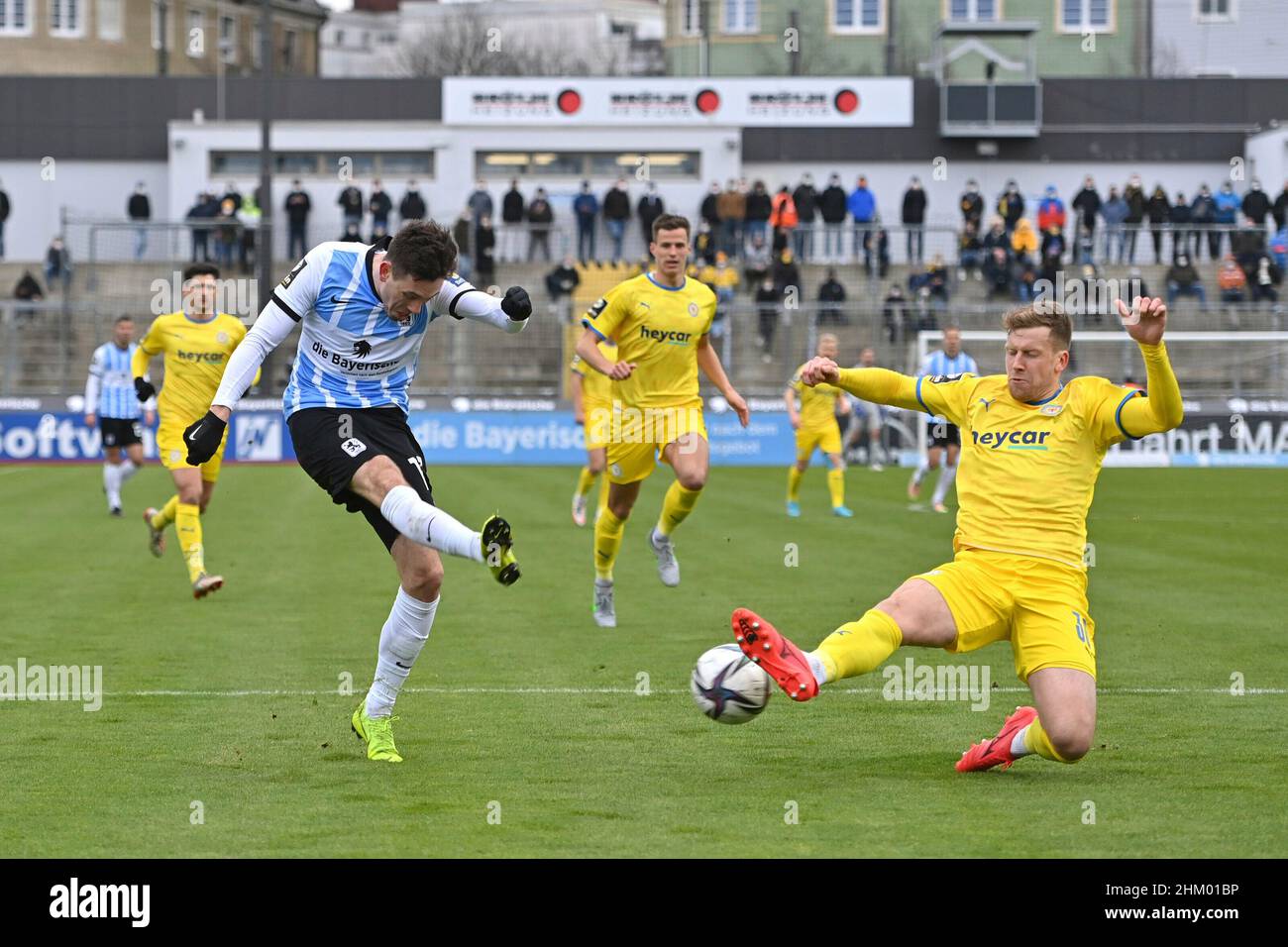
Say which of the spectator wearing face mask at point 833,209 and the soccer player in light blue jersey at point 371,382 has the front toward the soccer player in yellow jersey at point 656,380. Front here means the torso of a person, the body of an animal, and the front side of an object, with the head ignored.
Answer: the spectator wearing face mask

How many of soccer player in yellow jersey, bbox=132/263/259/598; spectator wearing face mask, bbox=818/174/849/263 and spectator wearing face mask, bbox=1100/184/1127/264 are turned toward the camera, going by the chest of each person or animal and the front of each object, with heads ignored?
3

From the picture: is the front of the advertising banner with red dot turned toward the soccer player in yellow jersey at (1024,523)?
yes

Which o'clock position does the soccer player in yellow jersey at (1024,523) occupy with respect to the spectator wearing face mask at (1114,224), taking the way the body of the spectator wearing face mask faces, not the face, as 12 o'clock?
The soccer player in yellow jersey is roughly at 12 o'clock from the spectator wearing face mask.

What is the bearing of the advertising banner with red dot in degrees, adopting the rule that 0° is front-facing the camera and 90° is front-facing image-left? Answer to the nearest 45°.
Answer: approximately 0°

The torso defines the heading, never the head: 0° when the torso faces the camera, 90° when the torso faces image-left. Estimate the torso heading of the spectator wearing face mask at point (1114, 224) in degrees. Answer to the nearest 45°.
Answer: approximately 0°

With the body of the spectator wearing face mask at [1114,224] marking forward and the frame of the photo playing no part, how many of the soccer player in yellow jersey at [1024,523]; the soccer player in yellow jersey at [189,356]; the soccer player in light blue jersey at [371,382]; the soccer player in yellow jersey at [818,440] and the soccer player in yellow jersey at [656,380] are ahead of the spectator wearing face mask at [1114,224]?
5
